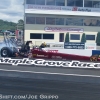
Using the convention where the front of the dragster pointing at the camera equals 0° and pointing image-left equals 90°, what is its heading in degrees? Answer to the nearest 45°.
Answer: approximately 270°
